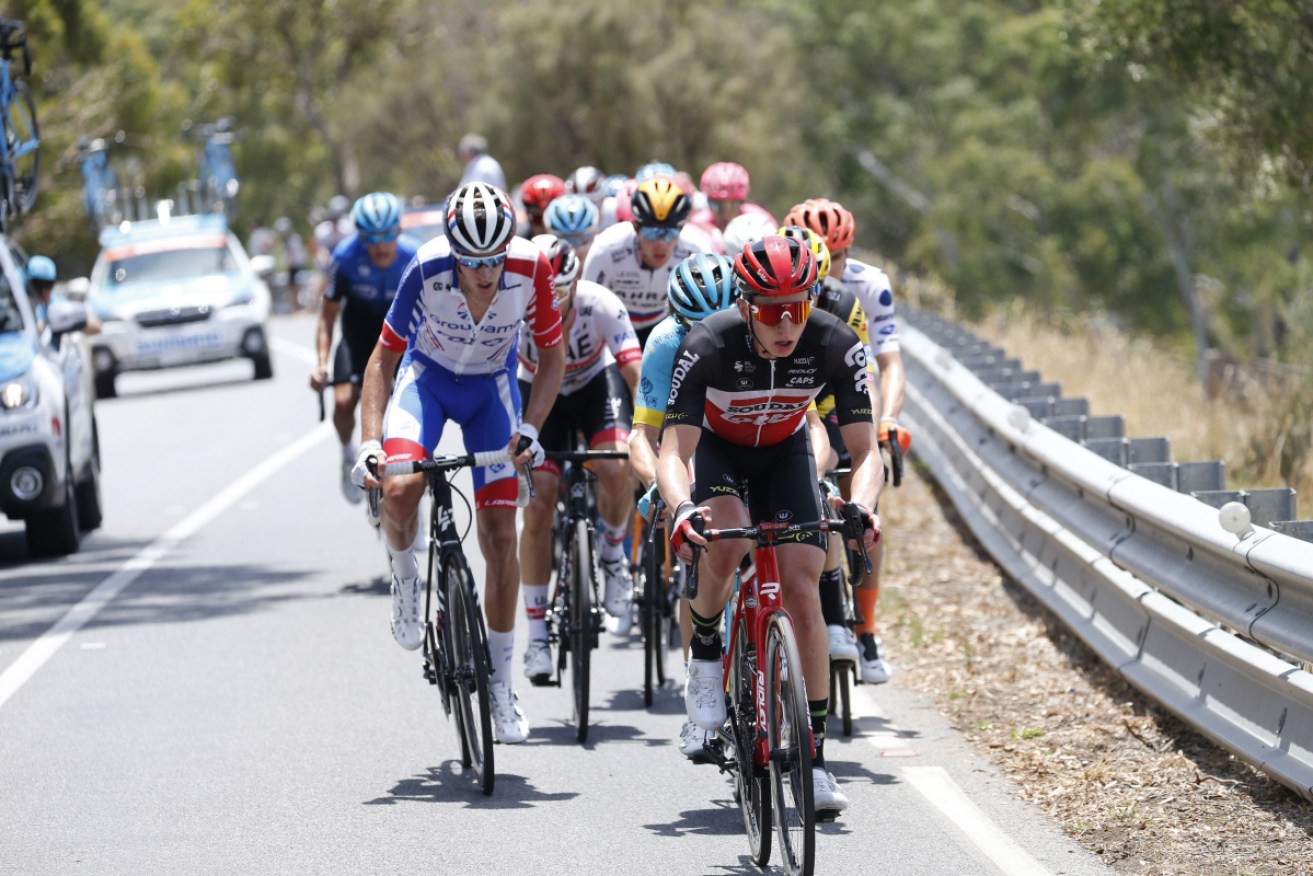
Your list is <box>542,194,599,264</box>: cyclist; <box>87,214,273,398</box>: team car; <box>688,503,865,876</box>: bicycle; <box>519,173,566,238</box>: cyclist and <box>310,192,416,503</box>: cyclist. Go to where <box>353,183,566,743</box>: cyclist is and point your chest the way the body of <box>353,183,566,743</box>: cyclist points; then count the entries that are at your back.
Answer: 4

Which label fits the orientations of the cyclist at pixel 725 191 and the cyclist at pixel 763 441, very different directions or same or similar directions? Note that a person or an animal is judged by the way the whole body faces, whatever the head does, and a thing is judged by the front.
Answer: same or similar directions

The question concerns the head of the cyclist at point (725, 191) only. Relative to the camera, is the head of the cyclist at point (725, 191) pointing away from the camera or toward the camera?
toward the camera

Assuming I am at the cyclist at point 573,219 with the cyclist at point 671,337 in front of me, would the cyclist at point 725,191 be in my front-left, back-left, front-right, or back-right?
back-left

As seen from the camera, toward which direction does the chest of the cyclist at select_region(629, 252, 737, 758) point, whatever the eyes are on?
toward the camera

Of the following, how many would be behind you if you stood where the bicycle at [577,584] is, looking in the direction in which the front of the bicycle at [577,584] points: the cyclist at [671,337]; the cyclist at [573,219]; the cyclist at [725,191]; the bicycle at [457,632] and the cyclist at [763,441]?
2

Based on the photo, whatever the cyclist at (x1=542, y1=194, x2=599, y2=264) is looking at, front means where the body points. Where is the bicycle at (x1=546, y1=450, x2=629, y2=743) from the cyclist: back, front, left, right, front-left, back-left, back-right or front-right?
front

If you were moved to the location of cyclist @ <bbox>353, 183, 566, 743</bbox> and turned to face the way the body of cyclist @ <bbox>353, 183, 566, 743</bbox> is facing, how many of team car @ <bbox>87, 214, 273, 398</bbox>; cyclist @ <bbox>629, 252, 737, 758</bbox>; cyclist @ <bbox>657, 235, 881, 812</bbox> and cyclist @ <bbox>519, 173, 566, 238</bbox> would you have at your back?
2

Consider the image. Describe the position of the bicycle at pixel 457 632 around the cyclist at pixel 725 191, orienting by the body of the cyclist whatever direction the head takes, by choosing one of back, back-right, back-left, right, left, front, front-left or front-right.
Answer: front

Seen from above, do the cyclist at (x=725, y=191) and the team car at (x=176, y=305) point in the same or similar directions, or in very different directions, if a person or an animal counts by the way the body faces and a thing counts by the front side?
same or similar directions

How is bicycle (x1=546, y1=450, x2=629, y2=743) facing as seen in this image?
toward the camera

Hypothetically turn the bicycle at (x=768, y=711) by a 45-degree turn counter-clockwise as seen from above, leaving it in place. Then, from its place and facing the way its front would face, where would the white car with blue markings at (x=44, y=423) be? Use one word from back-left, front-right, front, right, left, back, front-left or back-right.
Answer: back
